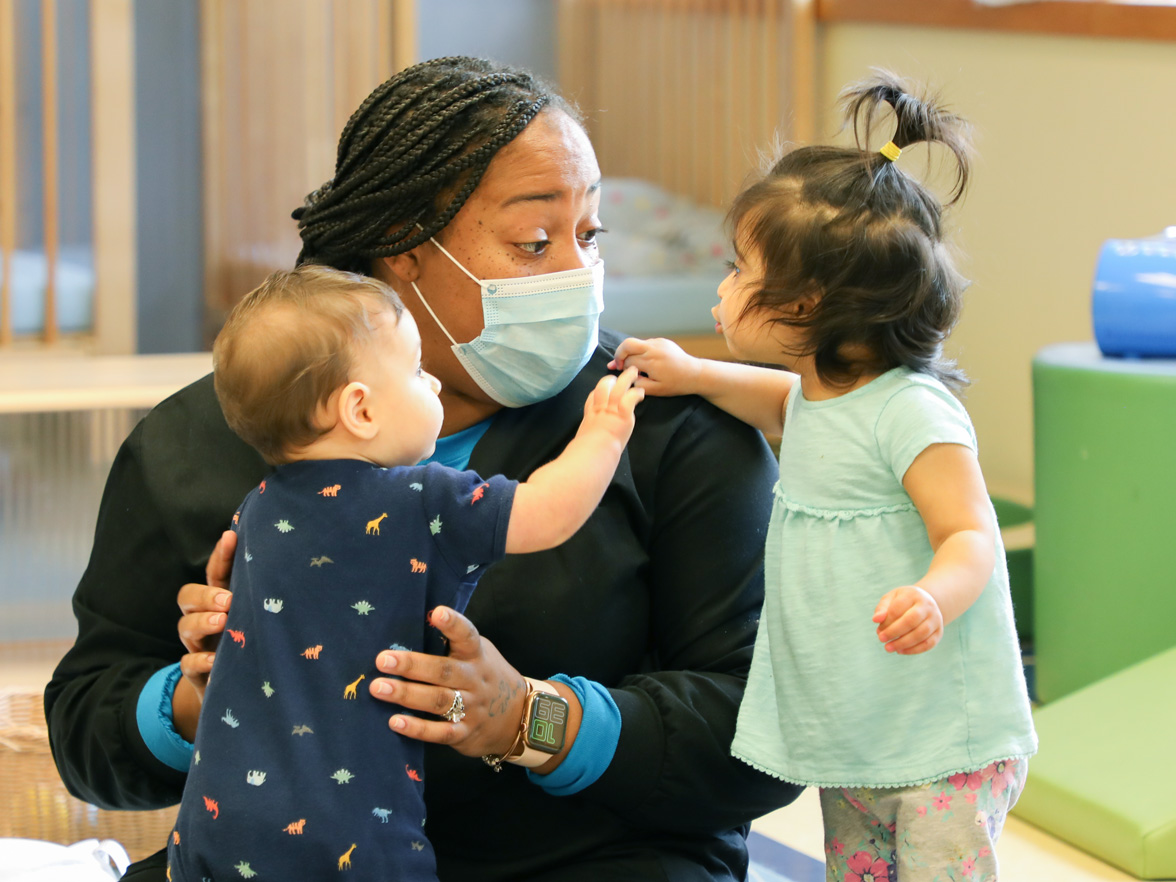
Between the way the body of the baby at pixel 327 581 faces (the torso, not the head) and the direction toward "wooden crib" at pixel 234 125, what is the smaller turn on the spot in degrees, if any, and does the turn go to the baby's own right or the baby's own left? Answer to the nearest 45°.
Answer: approximately 45° to the baby's own left

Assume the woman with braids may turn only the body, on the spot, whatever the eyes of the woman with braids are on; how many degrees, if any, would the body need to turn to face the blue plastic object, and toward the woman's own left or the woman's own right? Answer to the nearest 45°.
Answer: approximately 135° to the woman's own left

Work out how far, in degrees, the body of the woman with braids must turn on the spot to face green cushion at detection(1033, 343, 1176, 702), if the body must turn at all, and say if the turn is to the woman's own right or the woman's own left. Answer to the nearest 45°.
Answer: approximately 135° to the woman's own left

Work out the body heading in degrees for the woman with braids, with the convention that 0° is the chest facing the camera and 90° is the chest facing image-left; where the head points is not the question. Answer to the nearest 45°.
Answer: approximately 0°

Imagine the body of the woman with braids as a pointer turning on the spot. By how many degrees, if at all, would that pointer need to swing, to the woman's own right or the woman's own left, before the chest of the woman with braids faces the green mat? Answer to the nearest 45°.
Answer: approximately 135° to the woman's own left

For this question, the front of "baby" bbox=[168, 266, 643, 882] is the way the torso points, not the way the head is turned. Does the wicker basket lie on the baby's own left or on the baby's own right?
on the baby's own left

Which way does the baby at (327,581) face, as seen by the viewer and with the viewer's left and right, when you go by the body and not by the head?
facing away from the viewer and to the right of the viewer
